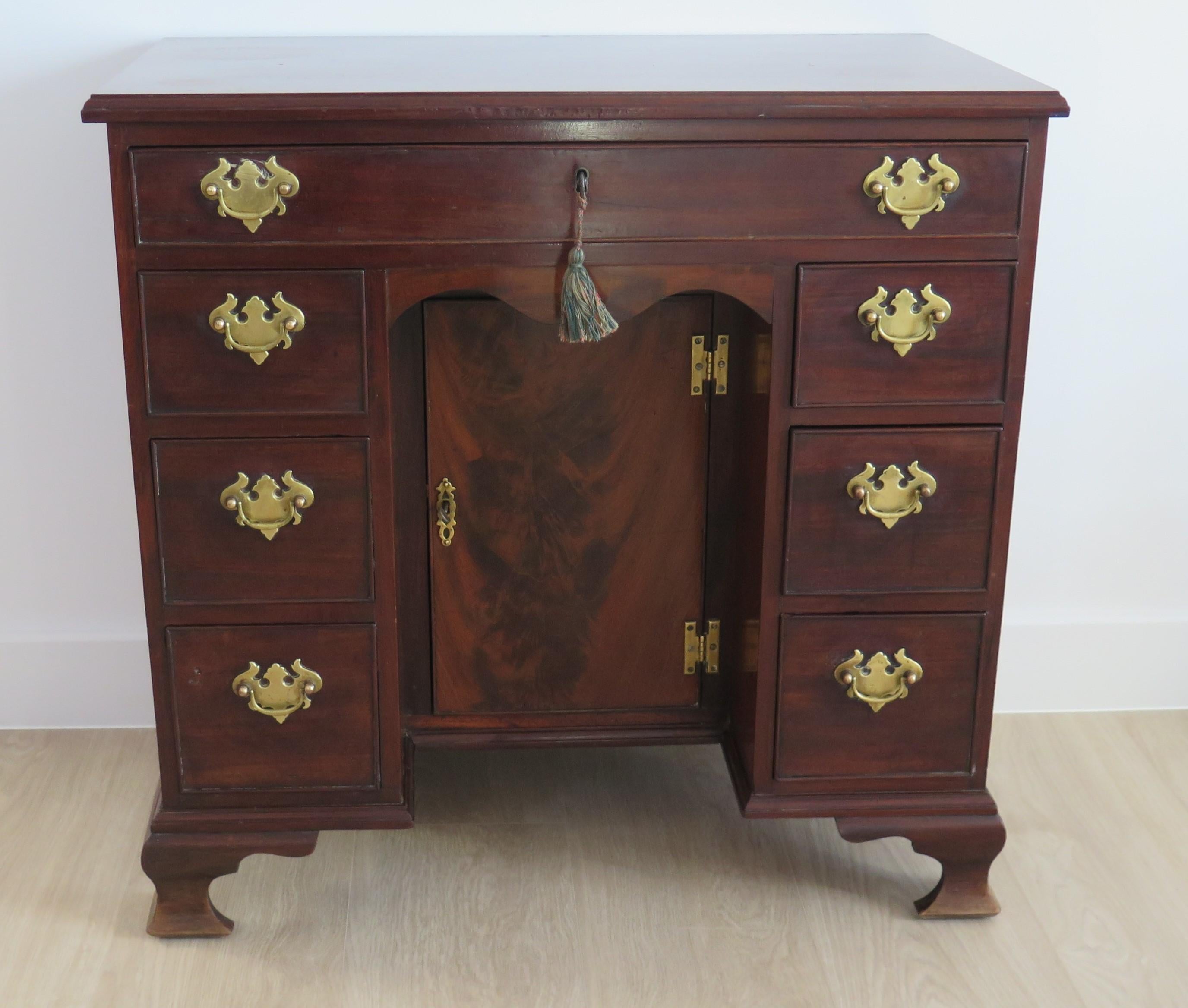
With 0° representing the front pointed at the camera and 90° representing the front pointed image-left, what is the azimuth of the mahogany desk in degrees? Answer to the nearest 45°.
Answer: approximately 0°
